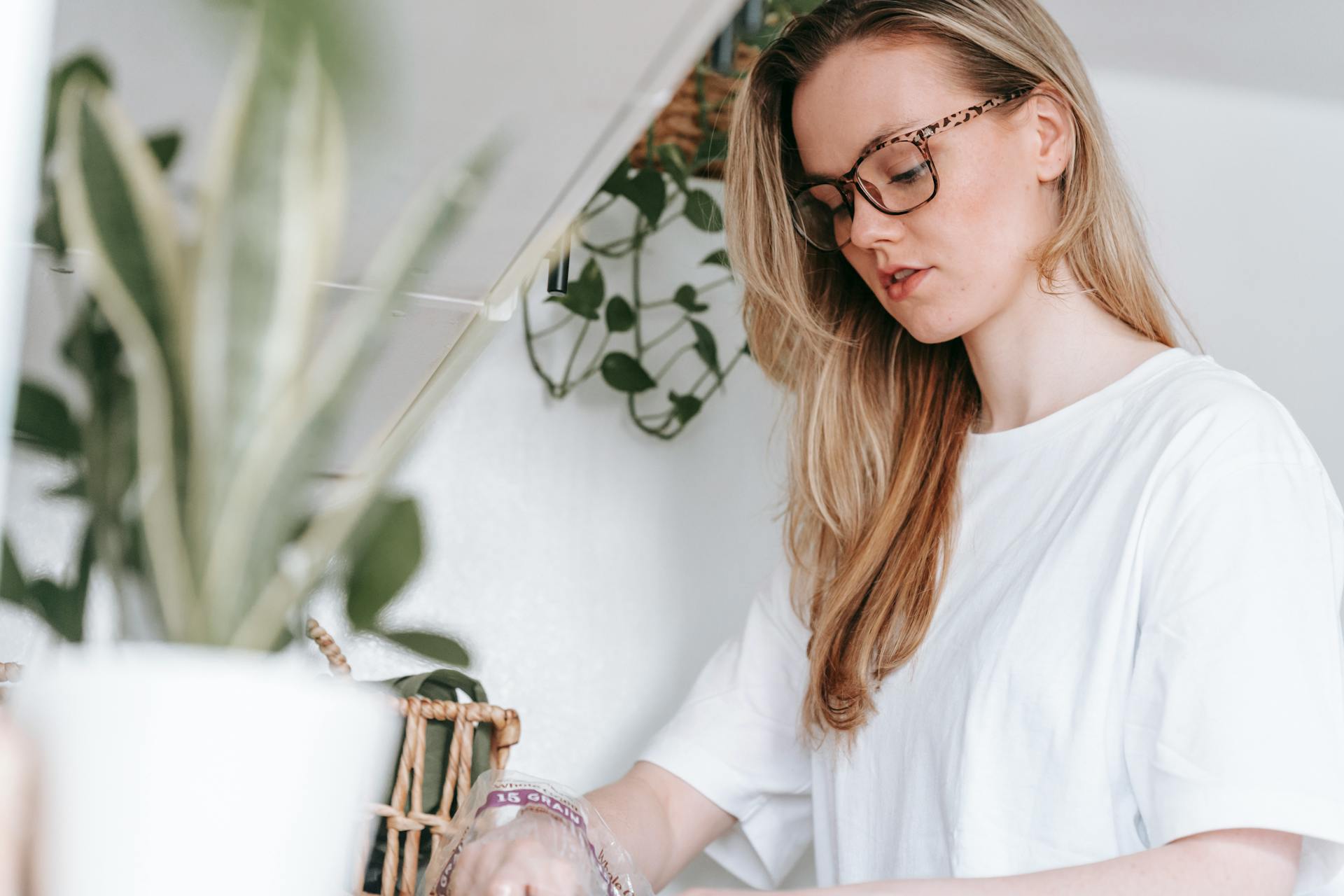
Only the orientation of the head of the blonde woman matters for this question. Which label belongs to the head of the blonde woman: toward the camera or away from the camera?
toward the camera

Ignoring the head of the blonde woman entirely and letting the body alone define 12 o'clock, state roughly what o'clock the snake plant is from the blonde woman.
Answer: The snake plant is roughly at 11 o'clock from the blonde woman.

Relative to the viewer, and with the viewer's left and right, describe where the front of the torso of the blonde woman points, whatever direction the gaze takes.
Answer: facing the viewer and to the left of the viewer

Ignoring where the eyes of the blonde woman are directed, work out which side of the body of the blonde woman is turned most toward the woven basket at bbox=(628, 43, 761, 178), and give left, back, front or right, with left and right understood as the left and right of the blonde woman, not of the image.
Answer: right

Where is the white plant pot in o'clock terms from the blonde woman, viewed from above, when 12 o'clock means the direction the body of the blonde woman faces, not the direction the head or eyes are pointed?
The white plant pot is roughly at 11 o'clock from the blonde woman.

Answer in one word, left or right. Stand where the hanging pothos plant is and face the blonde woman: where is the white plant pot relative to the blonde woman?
right

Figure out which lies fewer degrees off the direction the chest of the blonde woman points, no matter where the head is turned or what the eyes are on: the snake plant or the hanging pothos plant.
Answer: the snake plant

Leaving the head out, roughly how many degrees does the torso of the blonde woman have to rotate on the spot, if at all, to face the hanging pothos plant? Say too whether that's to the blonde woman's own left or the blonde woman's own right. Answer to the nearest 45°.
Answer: approximately 90° to the blonde woman's own right
